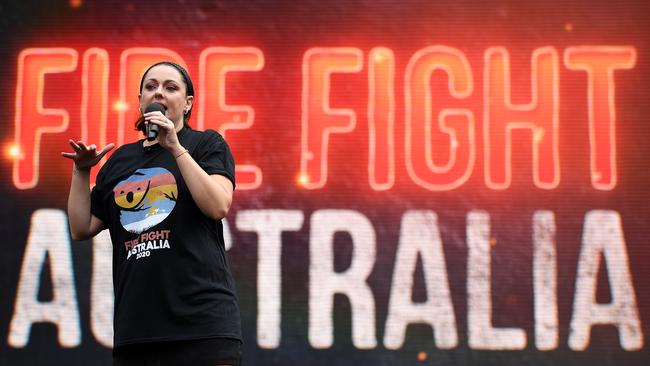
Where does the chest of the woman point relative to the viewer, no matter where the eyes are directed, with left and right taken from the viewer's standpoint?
facing the viewer and to the left of the viewer

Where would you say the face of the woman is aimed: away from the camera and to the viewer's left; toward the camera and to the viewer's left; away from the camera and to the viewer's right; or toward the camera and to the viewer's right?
toward the camera and to the viewer's left
